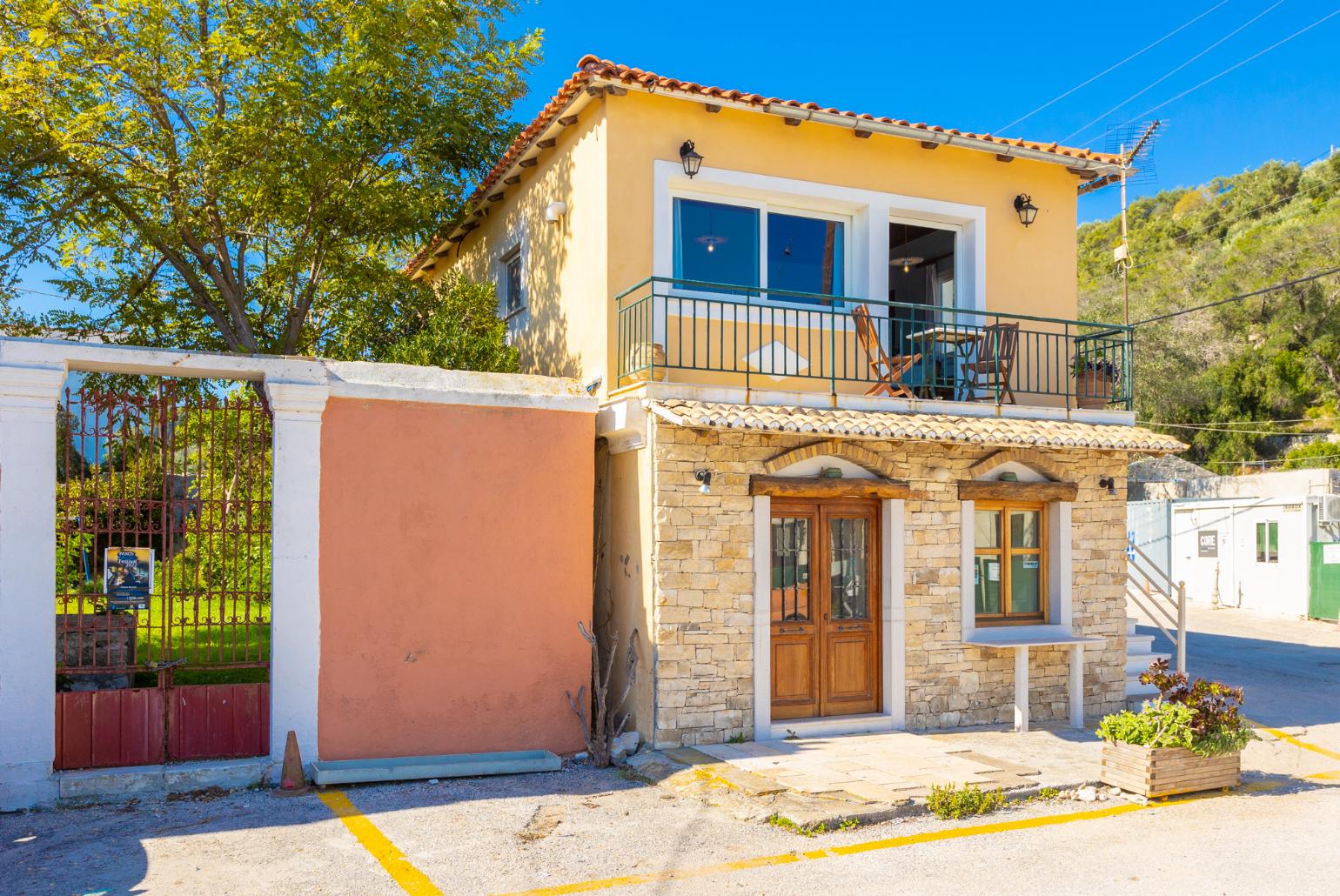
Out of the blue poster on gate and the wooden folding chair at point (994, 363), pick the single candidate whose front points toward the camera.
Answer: the blue poster on gate

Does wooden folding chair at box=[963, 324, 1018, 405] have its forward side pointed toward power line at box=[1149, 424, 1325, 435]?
no

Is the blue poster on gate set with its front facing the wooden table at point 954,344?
no

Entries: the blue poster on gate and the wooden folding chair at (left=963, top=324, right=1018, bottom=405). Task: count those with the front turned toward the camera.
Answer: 1

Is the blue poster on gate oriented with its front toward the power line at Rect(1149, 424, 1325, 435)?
no

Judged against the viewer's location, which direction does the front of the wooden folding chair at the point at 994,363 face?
facing away from the viewer and to the left of the viewer

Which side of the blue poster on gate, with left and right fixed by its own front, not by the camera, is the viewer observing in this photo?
front

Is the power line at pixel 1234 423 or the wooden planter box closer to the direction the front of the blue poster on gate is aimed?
the wooden planter box

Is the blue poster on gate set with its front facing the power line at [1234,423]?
no

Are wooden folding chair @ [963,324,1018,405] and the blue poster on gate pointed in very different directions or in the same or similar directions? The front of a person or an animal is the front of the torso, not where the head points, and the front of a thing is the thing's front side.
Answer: very different directions
